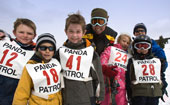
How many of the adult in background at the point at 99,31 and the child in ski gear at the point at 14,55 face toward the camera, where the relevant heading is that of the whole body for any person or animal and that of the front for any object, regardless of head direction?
2

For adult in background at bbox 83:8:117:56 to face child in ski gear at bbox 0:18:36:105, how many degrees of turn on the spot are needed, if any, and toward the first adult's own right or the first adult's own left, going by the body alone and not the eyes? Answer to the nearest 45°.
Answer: approximately 45° to the first adult's own right

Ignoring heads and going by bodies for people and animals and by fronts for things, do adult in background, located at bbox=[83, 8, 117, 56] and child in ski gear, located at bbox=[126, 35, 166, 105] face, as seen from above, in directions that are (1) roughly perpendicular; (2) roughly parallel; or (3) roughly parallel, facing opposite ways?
roughly parallel

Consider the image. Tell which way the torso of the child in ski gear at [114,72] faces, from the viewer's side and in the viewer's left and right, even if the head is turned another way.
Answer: facing the viewer and to the right of the viewer

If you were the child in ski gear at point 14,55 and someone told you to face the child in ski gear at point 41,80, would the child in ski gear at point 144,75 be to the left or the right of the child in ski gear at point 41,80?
left

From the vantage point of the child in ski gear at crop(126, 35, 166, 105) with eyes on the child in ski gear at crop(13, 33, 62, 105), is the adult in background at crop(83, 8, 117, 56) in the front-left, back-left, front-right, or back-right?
front-right

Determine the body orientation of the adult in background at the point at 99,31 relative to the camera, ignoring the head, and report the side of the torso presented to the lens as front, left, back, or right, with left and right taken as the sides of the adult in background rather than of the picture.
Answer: front

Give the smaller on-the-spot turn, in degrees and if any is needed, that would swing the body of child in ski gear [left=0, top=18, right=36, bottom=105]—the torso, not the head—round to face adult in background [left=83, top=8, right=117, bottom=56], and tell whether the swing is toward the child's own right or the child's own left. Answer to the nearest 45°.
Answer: approximately 90° to the child's own left

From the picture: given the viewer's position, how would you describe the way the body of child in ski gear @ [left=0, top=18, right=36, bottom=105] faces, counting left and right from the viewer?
facing the viewer

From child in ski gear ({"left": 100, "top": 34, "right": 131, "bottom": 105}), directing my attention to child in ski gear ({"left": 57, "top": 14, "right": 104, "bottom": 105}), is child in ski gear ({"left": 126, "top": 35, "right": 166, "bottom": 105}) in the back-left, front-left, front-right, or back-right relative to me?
back-left

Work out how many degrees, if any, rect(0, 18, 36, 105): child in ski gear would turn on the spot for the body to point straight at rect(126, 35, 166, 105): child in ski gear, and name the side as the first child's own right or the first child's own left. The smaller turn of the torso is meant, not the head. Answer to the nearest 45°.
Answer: approximately 90° to the first child's own left

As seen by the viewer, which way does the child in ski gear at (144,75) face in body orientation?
toward the camera

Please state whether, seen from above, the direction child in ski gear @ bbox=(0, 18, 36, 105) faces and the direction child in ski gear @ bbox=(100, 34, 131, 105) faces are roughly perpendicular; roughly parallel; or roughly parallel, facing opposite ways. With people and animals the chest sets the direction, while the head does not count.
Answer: roughly parallel

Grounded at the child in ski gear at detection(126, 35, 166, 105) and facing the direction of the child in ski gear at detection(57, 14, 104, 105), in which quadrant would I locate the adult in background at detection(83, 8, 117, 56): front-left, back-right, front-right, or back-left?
front-right
